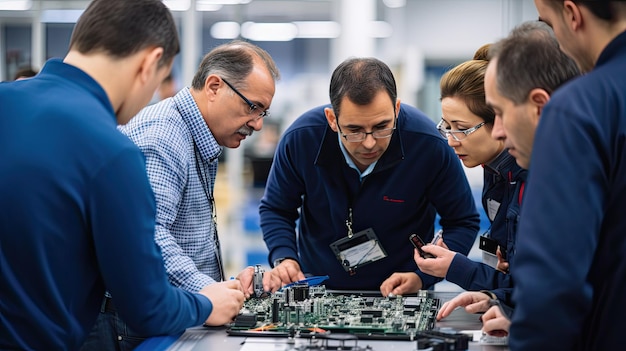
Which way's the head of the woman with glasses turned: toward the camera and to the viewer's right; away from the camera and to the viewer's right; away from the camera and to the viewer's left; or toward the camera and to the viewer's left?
toward the camera and to the viewer's left

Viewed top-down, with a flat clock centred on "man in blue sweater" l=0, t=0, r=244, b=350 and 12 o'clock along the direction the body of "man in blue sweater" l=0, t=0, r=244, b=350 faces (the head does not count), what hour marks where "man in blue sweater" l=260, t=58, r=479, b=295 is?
"man in blue sweater" l=260, t=58, r=479, b=295 is roughly at 12 o'clock from "man in blue sweater" l=0, t=0, r=244, b=350.

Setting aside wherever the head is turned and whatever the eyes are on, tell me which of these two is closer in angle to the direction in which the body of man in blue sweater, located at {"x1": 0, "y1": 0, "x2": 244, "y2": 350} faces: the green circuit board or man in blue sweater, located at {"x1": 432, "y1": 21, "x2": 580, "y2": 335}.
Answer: the green circuit board

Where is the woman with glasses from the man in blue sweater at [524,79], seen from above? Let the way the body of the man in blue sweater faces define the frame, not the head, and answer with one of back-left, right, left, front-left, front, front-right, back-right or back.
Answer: right

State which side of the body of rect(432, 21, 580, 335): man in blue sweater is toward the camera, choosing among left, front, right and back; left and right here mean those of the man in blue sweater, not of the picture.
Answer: left

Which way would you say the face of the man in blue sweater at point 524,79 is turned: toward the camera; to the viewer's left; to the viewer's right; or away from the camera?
to the viewer's left

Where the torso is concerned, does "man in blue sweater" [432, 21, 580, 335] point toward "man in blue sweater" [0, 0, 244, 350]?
yes

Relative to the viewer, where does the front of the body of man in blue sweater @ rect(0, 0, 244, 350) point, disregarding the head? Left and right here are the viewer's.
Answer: facing away from the viewer and to the right of the viewer

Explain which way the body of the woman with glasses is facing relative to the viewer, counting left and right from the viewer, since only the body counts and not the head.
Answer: facing the viewer and to the left of the viewer

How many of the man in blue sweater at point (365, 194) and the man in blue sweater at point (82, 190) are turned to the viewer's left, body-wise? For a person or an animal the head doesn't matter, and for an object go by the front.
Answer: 0

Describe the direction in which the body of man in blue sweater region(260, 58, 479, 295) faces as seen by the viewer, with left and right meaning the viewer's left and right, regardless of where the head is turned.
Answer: facing the viewer

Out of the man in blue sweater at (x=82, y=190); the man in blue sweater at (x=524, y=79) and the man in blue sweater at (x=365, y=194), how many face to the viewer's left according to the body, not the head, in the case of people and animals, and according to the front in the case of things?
1

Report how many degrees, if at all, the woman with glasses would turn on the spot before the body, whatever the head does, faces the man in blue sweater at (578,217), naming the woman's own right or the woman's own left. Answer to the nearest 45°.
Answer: approximately 45° to the woman's own left

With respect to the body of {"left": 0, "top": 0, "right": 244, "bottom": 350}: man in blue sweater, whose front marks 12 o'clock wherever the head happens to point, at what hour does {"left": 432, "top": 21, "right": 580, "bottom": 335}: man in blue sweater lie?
{"left": 432, "top": 21, "right": 580, "bottom": 335}: man in blue sweater is roughly at 2 o'clock from {"left": 0, "top": 0, "right": 244, "bottom": 350}: man in blue sweater.

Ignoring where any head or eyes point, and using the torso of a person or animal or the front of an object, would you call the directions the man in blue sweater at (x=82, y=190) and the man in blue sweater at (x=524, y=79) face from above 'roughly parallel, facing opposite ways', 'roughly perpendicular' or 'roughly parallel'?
roughly perpendicular

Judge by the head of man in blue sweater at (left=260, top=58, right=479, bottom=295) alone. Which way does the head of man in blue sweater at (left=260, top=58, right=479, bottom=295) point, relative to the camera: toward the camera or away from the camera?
toward the camera
